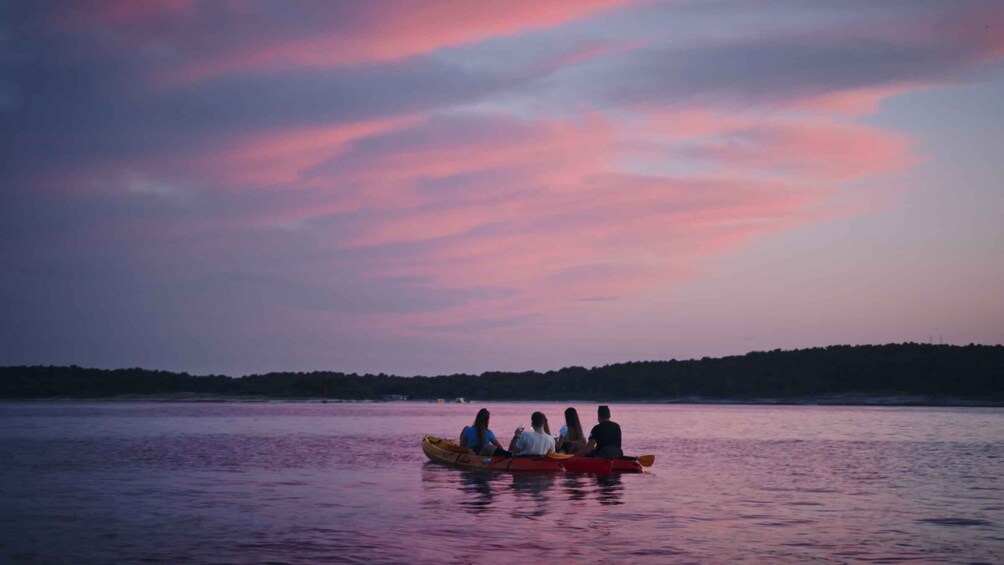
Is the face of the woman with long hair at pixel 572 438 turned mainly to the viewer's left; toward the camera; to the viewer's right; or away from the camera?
away from the camera

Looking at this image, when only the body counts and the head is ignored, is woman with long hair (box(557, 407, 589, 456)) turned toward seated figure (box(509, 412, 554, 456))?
no

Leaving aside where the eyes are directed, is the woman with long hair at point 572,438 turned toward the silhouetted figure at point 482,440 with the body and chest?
no

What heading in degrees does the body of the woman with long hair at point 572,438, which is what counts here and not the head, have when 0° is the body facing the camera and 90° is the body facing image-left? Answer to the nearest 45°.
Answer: approximately 180°

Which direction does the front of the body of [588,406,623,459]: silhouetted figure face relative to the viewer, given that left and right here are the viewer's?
facing away from the viewer and to the left of the viewer

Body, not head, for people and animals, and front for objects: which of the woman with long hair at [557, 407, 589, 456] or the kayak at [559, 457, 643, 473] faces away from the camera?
the woman with long hair

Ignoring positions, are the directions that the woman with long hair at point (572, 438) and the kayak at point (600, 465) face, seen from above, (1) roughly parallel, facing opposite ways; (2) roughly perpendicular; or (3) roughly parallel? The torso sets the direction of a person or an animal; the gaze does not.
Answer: roughly perpendicular
